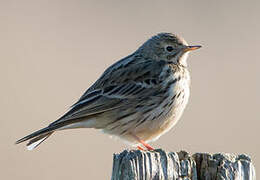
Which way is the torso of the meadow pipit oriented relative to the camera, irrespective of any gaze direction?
to the viewer's right
